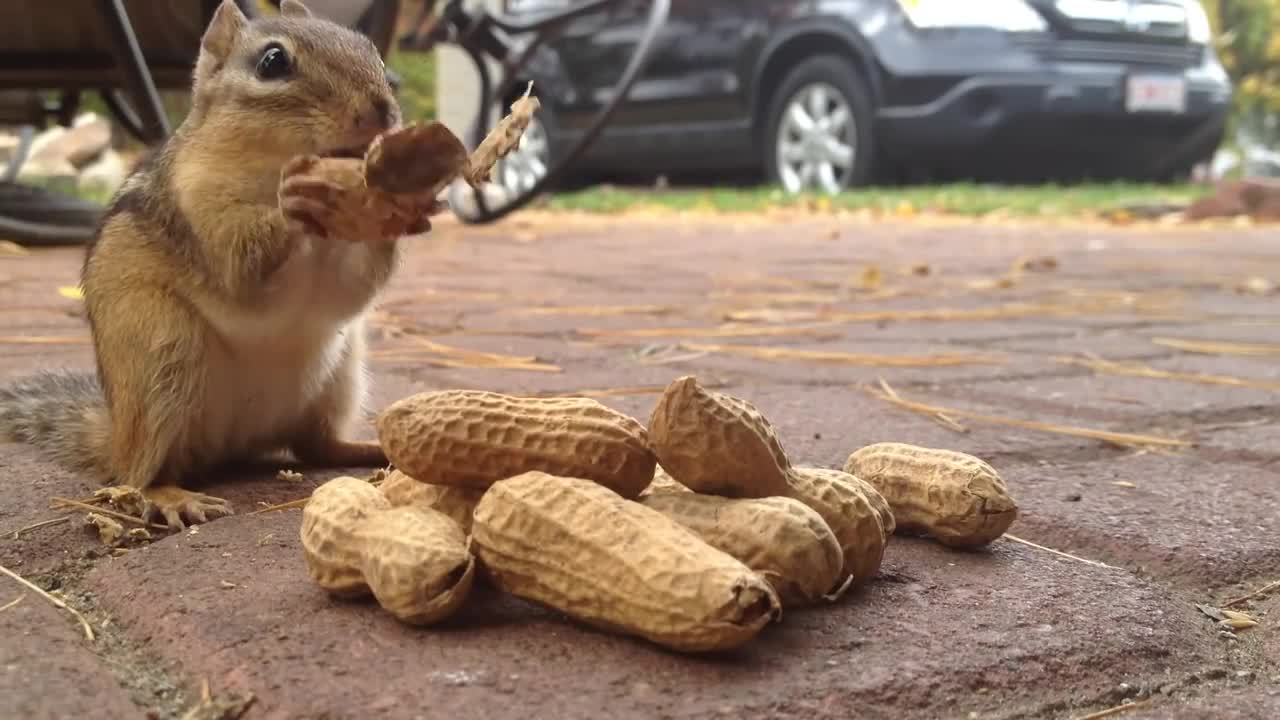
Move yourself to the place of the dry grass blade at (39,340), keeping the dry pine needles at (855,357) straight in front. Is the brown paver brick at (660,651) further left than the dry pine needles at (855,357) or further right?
right

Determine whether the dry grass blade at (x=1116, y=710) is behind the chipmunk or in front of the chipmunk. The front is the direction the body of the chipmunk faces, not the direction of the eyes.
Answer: in front

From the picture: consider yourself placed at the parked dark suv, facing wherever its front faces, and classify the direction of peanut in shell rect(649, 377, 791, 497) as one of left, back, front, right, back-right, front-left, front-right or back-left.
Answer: front-right

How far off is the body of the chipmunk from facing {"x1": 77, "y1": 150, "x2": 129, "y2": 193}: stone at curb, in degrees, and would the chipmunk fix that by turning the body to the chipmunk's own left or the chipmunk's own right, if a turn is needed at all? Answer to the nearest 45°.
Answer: approximately 135° to the chipmunk's own left

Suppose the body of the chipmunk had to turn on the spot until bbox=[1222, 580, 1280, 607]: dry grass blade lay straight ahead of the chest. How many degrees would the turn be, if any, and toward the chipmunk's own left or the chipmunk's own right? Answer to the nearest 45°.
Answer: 0° — it already faces it

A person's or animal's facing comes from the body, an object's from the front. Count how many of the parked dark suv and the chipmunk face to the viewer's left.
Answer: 0

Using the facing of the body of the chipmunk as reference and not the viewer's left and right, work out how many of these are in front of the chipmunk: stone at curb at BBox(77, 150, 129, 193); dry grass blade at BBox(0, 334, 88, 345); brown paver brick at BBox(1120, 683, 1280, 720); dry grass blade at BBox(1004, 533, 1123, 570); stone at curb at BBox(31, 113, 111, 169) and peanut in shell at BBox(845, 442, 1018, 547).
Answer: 3

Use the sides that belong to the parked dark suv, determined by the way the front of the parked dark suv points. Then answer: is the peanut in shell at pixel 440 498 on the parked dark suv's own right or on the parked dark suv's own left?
on the parked dark suv's own right

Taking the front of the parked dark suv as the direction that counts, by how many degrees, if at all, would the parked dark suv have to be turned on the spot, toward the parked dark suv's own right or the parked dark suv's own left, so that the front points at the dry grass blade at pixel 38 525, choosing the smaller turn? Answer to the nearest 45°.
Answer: approximately 45° to the parked dark suv's own right

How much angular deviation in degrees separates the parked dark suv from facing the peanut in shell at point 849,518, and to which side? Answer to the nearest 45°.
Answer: approximately 45° to its right

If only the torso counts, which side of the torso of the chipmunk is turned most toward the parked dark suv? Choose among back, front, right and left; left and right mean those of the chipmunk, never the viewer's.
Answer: left

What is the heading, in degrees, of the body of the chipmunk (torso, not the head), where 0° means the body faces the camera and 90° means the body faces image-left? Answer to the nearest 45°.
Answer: approximately 315°

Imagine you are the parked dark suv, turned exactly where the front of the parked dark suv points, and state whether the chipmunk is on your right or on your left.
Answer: on your right

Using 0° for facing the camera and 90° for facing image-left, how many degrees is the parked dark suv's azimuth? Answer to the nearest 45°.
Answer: approximately 315°

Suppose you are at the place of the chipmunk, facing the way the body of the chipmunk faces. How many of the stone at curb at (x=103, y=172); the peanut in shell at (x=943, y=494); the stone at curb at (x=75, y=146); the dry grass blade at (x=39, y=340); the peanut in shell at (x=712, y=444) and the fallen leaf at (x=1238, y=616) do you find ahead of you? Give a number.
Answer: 3

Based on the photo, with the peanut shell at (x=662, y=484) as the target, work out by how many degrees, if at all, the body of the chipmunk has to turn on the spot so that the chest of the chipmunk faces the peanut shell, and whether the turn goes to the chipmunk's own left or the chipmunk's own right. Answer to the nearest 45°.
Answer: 0° — it already faces it

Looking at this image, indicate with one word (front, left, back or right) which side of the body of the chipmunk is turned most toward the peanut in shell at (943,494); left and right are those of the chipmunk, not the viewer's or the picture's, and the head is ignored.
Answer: front
